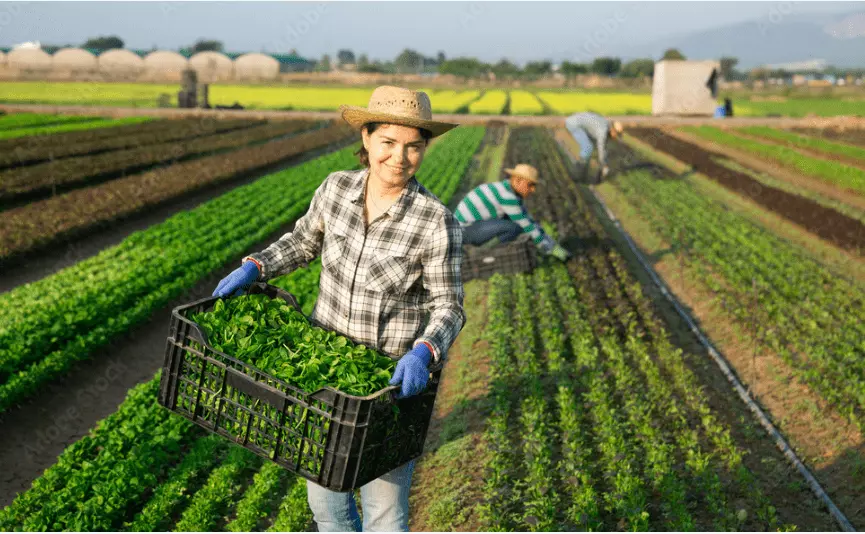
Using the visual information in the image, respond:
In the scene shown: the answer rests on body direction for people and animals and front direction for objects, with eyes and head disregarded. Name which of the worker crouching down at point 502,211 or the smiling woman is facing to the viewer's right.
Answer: the worker crouching down

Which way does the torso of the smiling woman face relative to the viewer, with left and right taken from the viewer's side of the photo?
facing the viewer and to the left of the viewer

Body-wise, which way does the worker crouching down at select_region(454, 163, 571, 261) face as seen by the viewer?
to the viewer's right

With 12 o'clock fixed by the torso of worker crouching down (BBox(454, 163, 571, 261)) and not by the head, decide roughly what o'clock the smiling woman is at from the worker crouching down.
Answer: The smiling woman is roughly at 3 o'clock from the worker crouching down.

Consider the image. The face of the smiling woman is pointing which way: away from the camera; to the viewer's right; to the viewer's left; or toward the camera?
toward the camera

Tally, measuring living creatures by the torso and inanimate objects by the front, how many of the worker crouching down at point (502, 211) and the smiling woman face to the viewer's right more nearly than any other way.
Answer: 1

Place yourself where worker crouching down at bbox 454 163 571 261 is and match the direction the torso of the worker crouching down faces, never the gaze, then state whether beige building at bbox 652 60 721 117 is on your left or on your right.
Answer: on your left
